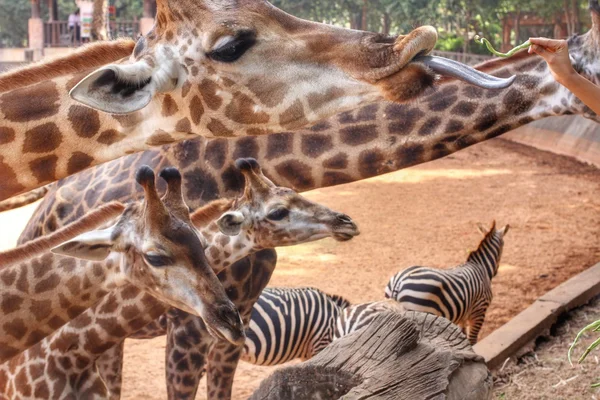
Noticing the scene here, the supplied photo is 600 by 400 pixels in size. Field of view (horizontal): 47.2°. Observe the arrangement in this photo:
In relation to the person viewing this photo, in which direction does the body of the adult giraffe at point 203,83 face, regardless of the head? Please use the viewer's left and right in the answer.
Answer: facing to the right of the viewer

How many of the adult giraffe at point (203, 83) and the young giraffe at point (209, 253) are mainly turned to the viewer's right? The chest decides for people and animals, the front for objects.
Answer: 2

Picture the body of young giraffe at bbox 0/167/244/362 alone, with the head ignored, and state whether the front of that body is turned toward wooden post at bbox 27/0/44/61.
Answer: no

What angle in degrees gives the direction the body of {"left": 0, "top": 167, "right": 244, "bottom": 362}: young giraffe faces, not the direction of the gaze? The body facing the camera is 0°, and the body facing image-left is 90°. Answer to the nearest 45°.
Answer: approximately 315°

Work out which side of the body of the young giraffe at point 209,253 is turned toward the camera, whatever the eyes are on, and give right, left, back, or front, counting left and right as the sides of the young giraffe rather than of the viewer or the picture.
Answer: right

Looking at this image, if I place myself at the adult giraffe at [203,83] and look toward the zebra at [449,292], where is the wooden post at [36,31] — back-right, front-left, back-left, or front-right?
front-left

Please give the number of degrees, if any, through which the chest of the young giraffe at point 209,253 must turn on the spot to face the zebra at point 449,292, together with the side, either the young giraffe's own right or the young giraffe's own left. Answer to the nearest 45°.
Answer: approximately 45° to the young giraffe's own left

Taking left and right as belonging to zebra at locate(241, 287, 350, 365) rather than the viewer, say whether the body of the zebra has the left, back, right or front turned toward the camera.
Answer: right

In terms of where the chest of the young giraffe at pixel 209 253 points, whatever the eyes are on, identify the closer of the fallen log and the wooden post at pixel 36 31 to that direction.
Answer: the fallen log
